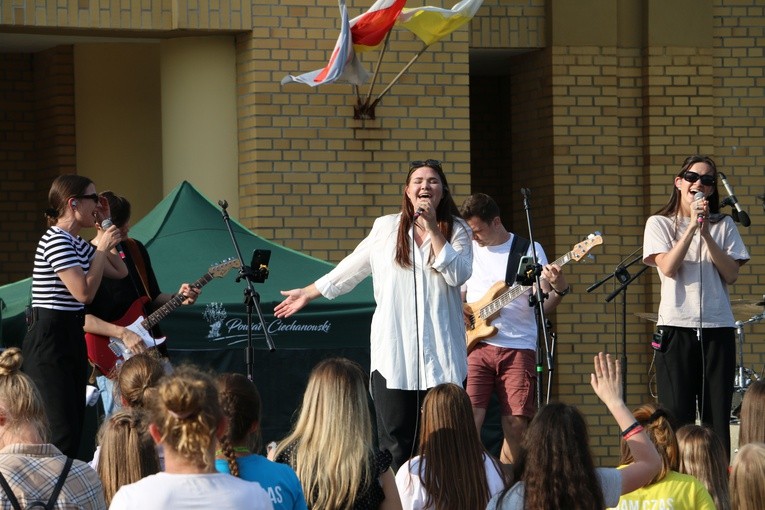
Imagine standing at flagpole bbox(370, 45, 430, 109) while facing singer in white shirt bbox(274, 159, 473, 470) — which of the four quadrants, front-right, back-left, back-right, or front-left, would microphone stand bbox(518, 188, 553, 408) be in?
front-left

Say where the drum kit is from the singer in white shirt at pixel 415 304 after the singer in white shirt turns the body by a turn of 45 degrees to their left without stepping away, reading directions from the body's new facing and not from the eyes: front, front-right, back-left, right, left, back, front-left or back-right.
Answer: left

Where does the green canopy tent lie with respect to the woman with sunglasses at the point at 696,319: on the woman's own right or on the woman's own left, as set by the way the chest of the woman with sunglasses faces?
on the woman's own right

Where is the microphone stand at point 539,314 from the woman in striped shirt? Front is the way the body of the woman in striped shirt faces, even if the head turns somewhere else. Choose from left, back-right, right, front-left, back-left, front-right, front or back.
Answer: front

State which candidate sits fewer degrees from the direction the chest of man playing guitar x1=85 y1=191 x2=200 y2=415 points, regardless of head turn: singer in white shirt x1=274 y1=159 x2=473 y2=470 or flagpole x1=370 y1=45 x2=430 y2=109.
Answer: the singer in white shirt

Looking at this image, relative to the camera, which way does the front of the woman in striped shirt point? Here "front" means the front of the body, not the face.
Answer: to the viewer's right

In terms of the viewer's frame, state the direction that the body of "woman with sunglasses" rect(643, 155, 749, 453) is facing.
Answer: toward the camera

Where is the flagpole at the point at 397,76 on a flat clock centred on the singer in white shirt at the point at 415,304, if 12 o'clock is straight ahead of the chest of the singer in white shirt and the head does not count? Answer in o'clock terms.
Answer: The flagpole is roughly at 6 o'clock from the singer in white shirt.

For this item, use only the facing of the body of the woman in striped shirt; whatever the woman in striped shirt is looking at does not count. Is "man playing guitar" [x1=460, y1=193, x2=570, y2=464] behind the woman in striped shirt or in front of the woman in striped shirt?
in front

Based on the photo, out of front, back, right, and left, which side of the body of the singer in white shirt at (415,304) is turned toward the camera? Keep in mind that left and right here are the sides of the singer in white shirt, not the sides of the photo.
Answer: front

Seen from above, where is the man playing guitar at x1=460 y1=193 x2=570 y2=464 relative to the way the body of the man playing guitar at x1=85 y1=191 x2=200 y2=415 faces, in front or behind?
in front

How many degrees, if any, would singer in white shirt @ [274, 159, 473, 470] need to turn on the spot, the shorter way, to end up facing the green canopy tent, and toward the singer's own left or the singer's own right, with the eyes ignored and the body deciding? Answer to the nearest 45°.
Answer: approximately 135° to the singer's own right
